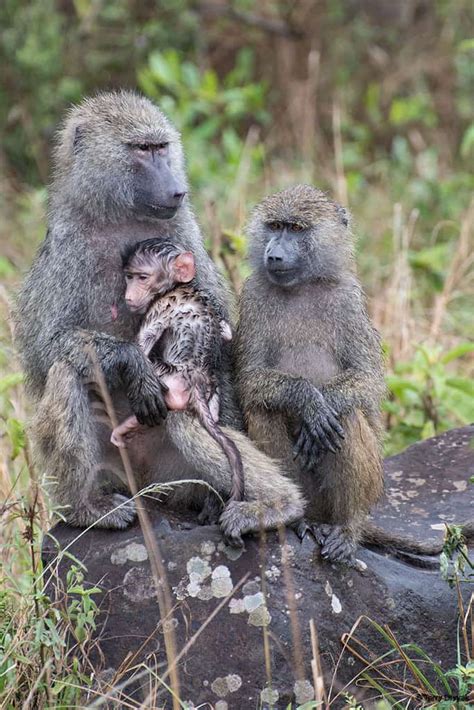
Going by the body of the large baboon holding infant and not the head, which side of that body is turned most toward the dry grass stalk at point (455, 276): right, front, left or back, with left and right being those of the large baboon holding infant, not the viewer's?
left

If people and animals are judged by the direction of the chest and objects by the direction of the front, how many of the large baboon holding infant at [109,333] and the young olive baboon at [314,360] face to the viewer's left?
0

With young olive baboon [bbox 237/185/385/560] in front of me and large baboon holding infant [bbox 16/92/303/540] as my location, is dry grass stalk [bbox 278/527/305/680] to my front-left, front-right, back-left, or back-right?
front-right

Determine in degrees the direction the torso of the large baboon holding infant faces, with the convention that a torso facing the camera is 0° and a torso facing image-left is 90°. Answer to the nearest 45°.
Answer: approximately 315°

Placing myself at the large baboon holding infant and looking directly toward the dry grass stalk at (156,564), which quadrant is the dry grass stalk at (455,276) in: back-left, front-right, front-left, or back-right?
back-left

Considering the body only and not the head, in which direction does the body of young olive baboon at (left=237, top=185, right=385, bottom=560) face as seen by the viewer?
toward the camera
